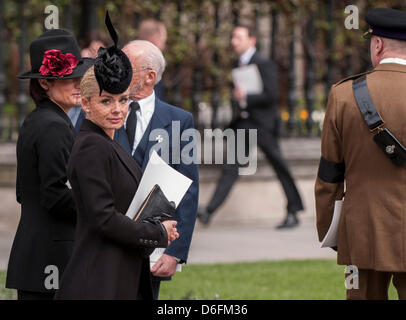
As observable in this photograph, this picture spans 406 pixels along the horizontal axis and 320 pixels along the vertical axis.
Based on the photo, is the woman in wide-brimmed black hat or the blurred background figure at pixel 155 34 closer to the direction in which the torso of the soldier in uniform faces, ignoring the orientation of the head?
the blurred background figure

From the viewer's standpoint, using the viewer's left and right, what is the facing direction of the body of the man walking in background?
facing to the left of the viewer

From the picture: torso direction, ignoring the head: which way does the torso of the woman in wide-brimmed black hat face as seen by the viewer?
to the viewer's right

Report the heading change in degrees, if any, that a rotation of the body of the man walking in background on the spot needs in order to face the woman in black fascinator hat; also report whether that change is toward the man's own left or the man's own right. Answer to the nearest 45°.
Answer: approximately 90° to the man's own left

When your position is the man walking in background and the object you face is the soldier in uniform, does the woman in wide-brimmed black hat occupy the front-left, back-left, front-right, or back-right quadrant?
front-right

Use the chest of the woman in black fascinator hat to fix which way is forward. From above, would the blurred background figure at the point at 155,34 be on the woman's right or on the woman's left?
on the woman's left

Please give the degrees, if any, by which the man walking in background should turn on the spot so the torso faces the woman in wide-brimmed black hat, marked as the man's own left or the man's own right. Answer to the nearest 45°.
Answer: approximately 90° to the man's own left

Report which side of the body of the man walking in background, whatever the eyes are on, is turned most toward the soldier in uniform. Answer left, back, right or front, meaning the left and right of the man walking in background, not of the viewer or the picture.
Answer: left

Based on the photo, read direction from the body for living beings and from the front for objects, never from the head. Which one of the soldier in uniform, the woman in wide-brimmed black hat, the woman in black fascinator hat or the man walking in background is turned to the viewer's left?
the man walking in background
